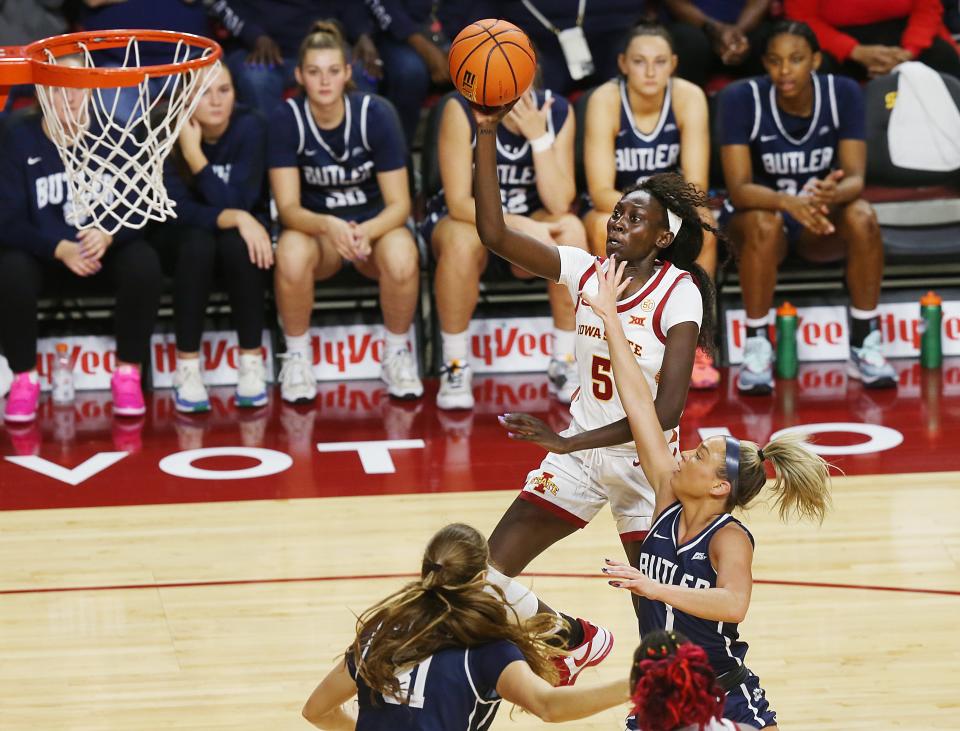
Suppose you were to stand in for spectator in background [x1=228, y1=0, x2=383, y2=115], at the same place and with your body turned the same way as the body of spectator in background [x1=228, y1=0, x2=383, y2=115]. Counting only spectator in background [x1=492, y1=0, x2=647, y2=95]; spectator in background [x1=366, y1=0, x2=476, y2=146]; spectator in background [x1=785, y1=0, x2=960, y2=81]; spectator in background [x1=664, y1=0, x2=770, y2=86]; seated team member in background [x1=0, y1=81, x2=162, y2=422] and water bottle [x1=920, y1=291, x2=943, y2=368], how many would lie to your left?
5

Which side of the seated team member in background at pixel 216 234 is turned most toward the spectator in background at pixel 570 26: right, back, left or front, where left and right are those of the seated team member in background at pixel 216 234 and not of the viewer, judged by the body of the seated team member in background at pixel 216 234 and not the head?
left

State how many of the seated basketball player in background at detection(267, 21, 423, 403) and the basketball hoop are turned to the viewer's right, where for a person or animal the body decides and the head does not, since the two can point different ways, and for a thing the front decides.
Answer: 1

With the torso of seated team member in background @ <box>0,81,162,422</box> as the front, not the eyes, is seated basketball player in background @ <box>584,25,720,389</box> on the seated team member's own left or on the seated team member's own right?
on the seated team member's own left

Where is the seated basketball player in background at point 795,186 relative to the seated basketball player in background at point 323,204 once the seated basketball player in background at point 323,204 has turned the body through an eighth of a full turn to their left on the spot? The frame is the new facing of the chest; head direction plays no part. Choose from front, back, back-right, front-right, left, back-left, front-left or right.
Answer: front-left

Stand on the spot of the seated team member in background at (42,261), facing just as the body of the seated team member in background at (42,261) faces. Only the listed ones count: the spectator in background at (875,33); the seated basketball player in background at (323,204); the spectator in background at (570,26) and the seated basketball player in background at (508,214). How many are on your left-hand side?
4

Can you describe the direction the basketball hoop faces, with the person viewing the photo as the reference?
facing to the right of the viewer

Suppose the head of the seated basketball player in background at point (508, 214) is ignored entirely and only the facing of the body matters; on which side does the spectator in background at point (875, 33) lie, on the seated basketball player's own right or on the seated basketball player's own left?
on the seated basketball player's own left

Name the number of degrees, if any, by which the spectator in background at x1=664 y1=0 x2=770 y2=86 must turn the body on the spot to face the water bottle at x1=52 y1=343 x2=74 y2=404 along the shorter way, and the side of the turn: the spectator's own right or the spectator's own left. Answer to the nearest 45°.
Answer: approximately 45° to the spectator's own right

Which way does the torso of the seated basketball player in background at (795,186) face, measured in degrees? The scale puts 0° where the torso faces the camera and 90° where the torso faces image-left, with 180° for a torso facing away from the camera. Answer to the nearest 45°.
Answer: approximately 0°
